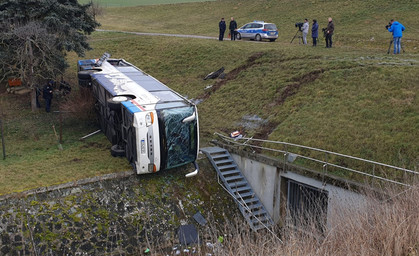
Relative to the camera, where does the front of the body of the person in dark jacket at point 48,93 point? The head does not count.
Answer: to the viewer's right

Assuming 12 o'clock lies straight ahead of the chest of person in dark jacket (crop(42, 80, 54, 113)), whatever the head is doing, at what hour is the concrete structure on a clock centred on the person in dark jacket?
The concrete structure is roughly at 2 o'clock from the person in dark jacket.

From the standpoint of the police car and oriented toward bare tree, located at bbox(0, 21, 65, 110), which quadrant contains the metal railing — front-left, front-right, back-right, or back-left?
front-left

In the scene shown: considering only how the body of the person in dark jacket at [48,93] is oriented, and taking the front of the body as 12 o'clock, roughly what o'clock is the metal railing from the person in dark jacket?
The metal railing is roughly at 2 o'clock from the person in dark jacket.

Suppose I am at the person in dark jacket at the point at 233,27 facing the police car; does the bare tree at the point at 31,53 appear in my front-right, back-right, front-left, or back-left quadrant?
back-right
